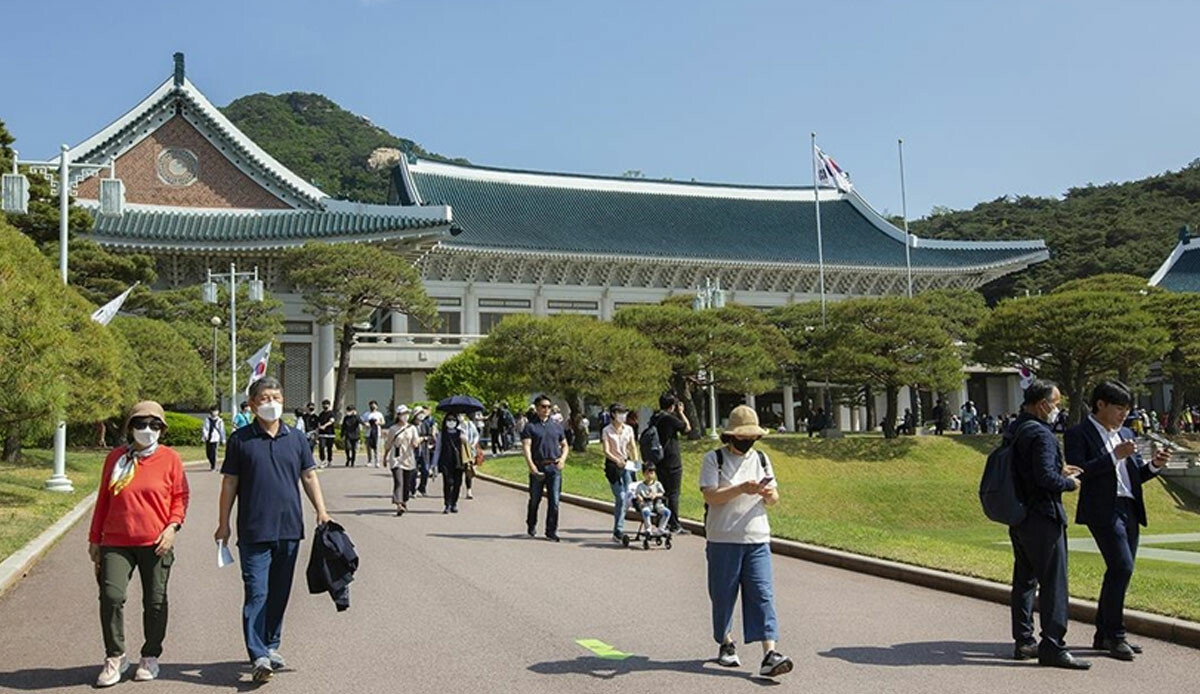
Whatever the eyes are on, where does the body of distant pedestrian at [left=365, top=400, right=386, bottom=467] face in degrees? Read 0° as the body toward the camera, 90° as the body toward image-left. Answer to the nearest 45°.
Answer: approximately 0°

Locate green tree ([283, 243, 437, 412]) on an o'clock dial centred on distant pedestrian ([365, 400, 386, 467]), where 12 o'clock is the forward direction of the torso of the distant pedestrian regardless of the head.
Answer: The green tree is roughly at 6 o'clock from the distant pedestrian.

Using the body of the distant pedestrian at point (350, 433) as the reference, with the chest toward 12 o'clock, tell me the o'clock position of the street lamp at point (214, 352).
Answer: The street lamp is roughly at 5 o'clock from the distant pedestrian.

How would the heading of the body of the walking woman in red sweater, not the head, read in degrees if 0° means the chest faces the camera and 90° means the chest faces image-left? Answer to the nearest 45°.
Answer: approximately 0°
